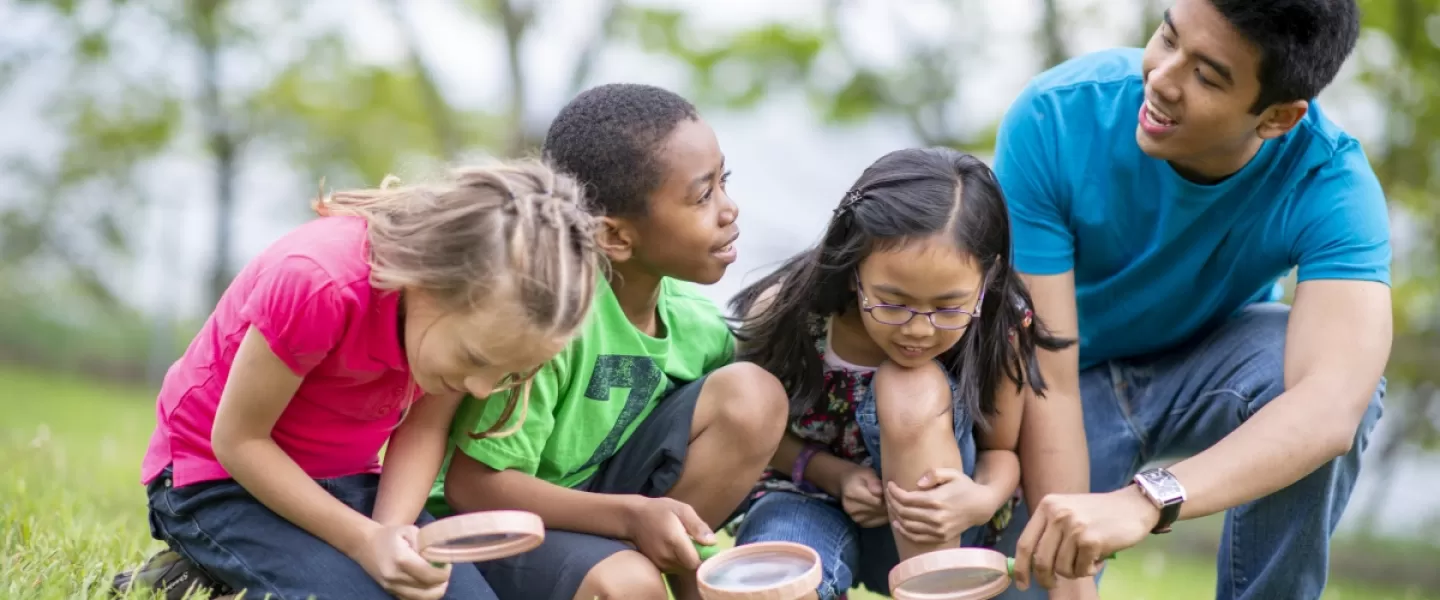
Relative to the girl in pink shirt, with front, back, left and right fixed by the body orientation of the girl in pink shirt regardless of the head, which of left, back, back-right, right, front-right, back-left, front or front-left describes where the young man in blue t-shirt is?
front-left

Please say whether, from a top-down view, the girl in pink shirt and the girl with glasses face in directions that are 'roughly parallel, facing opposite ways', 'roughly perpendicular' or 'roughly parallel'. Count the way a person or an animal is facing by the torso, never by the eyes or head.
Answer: roughly perpendicular

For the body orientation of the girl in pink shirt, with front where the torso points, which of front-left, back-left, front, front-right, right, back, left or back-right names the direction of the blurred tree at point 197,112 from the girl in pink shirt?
back-left

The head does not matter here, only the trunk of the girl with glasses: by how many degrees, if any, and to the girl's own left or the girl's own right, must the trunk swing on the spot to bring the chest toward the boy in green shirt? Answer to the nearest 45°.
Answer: approximately 90° to the girl's own right

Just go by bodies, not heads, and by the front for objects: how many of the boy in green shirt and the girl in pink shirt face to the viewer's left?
0

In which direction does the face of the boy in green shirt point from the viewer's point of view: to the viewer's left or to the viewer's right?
to the viewer's right

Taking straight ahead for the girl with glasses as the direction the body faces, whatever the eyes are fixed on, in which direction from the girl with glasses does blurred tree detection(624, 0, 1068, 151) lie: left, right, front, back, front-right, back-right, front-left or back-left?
back

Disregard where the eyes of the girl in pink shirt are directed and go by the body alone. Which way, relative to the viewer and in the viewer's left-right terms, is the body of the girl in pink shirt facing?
facing the viewer and to the right of the viewer

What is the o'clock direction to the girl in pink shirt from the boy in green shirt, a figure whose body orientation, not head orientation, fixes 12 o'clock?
The girl in pink shirt is roughly at 4 o'clock from the boy in green shirt.

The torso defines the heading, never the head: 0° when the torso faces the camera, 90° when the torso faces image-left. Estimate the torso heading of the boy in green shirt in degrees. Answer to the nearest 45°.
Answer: approximately 315°

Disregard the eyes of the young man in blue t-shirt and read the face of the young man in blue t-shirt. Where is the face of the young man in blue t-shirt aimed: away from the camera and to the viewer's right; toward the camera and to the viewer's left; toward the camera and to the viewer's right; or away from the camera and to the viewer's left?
toward the camera and to the viewer's left
